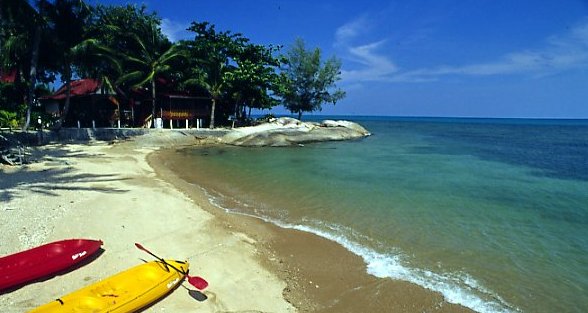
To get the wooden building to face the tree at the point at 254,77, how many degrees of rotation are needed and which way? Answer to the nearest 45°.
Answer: approximately 90° to its left

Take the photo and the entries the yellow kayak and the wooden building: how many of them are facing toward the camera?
1

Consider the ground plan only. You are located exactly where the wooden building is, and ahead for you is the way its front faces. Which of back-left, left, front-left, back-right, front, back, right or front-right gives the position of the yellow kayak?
front

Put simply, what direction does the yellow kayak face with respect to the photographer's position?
facing away from the viewer and to the right of the viewer

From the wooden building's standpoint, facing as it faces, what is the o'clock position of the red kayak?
The red kayak is roughly at 12 o'clock from the wooden building.

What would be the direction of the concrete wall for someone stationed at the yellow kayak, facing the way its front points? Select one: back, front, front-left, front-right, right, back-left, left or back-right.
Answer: front-left

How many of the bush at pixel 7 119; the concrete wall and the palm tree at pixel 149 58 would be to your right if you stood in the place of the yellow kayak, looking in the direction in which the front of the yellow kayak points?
0

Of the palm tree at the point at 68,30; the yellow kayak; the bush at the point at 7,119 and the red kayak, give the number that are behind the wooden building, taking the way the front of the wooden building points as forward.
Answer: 0

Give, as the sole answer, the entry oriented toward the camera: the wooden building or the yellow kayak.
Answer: the wooden building

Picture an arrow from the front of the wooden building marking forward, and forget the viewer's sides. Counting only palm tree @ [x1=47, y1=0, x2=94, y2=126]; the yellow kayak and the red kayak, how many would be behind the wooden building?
0

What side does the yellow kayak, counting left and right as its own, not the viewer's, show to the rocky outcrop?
front

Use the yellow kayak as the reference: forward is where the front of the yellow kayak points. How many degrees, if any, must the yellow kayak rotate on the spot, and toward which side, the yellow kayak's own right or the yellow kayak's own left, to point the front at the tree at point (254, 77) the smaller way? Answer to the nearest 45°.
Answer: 0° — it already faces it

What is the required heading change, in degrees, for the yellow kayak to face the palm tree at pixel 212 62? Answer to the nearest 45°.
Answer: approximately 45° to its left

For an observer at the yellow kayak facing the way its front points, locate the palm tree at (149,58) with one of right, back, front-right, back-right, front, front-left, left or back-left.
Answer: front-left

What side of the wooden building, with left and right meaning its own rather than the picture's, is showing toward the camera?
front

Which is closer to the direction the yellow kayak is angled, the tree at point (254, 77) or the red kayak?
the tree

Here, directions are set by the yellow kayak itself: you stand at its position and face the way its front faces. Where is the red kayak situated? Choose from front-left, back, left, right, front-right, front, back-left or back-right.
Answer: left
